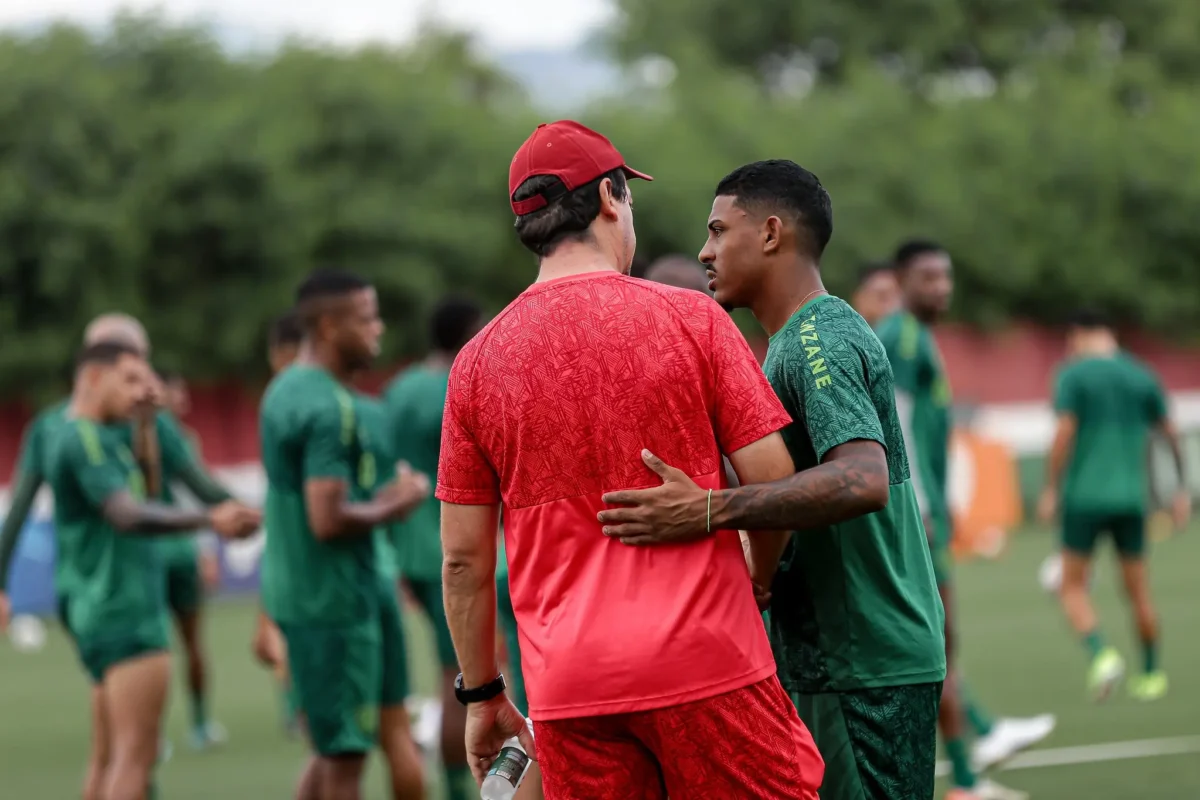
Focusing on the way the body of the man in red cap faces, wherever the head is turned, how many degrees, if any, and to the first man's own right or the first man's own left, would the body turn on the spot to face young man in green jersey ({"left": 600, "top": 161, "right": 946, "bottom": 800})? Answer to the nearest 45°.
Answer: approximately 45° to the first man's own right

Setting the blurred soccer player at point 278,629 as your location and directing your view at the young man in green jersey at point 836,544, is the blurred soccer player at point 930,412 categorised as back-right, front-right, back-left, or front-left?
front-left

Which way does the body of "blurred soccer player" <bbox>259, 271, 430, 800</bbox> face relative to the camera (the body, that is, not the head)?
to the viewer's right

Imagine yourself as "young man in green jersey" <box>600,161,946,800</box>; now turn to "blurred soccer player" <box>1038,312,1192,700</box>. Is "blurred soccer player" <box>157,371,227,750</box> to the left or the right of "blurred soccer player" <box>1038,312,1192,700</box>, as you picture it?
left

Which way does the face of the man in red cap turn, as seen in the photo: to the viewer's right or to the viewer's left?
to the viewer's right

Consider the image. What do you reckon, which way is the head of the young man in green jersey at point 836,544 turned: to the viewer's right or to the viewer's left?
to the viewer's left

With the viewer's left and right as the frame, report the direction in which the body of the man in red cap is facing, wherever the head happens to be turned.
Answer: facing away from the viewer

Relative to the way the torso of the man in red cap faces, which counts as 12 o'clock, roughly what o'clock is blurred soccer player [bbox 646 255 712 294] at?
The blurred soccer player is roughly at 12 o'clock from the man in red cap.

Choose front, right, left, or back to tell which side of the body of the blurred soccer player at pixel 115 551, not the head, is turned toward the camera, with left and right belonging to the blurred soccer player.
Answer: right

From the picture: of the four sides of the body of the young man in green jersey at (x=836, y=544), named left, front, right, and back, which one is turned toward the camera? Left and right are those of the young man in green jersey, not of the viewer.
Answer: left

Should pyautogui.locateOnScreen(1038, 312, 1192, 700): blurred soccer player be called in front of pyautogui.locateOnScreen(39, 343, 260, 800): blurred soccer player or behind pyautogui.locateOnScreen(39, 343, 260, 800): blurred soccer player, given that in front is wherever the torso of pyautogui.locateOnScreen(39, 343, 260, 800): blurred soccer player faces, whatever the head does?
in front

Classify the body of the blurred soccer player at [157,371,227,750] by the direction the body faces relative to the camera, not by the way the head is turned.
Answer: to the viewer's right

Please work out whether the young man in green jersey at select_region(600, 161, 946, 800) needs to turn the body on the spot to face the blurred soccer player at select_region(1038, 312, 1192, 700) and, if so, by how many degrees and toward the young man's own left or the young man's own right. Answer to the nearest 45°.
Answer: approximately 90° to the young man's own right

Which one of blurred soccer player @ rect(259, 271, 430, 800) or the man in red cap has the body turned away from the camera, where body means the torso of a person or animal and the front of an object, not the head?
the man in red cap
